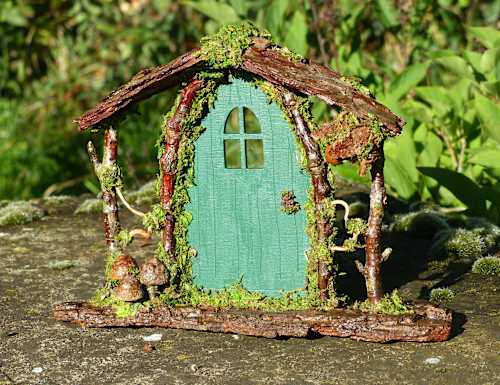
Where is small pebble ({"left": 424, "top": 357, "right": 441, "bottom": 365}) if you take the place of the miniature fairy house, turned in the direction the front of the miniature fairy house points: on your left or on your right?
on your left

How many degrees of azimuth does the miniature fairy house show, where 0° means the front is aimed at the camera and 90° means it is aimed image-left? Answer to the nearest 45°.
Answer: approximately 0°
